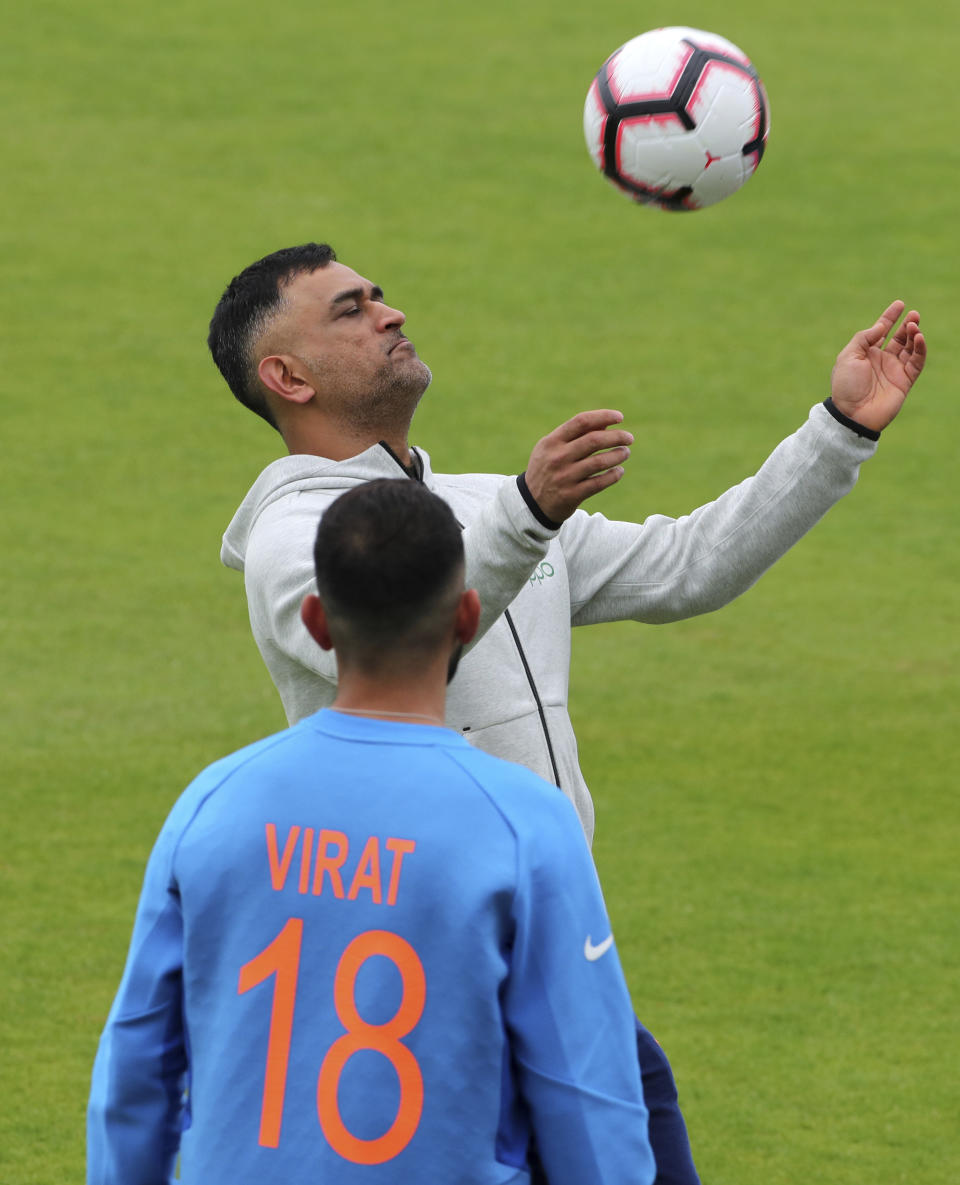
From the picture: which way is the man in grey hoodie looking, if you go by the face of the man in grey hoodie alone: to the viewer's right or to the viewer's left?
to the viewer's right

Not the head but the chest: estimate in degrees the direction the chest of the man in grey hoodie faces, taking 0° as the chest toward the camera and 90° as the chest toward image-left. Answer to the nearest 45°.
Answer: approximately 315°
